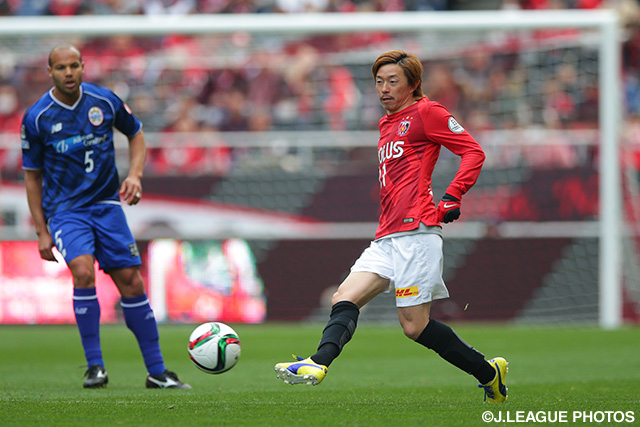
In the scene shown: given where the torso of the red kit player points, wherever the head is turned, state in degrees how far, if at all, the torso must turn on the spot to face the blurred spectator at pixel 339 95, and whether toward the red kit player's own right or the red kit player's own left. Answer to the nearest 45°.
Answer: approximately 135° to the red kit player's own right

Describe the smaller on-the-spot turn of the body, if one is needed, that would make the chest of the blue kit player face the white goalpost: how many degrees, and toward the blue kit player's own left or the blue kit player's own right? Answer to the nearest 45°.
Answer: approximately 135° to the blue kit player's own left

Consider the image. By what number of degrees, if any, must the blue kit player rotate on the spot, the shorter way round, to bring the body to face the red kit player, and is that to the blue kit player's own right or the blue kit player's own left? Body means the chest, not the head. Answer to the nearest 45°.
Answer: approximately 45° to the blue kit player's own left

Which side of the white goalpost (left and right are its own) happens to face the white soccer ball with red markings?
front

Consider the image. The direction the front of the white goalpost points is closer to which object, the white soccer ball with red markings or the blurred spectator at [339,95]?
the white soccer ball with red markings

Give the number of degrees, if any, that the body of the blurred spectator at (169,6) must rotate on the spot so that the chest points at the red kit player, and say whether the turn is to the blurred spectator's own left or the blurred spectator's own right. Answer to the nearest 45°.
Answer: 0° — they already face them

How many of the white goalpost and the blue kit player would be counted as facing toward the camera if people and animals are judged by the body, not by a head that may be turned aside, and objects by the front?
2

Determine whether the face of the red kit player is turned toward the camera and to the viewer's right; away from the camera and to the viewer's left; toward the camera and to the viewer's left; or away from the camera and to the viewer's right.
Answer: toward the camera and to the viewer's left

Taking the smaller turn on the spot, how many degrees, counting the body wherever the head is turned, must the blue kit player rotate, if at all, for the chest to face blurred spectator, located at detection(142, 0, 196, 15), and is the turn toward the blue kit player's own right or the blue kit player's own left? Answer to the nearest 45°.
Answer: approximately 180°

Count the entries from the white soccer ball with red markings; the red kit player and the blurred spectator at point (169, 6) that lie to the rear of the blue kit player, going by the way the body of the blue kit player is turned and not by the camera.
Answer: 1

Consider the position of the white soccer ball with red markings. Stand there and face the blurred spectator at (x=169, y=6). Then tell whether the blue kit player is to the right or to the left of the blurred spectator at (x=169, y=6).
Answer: left

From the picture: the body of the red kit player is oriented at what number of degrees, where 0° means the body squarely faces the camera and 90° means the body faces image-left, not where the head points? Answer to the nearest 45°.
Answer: approximately 45°

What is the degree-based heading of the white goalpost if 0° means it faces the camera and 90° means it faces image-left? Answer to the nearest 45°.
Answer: approximately 0°
